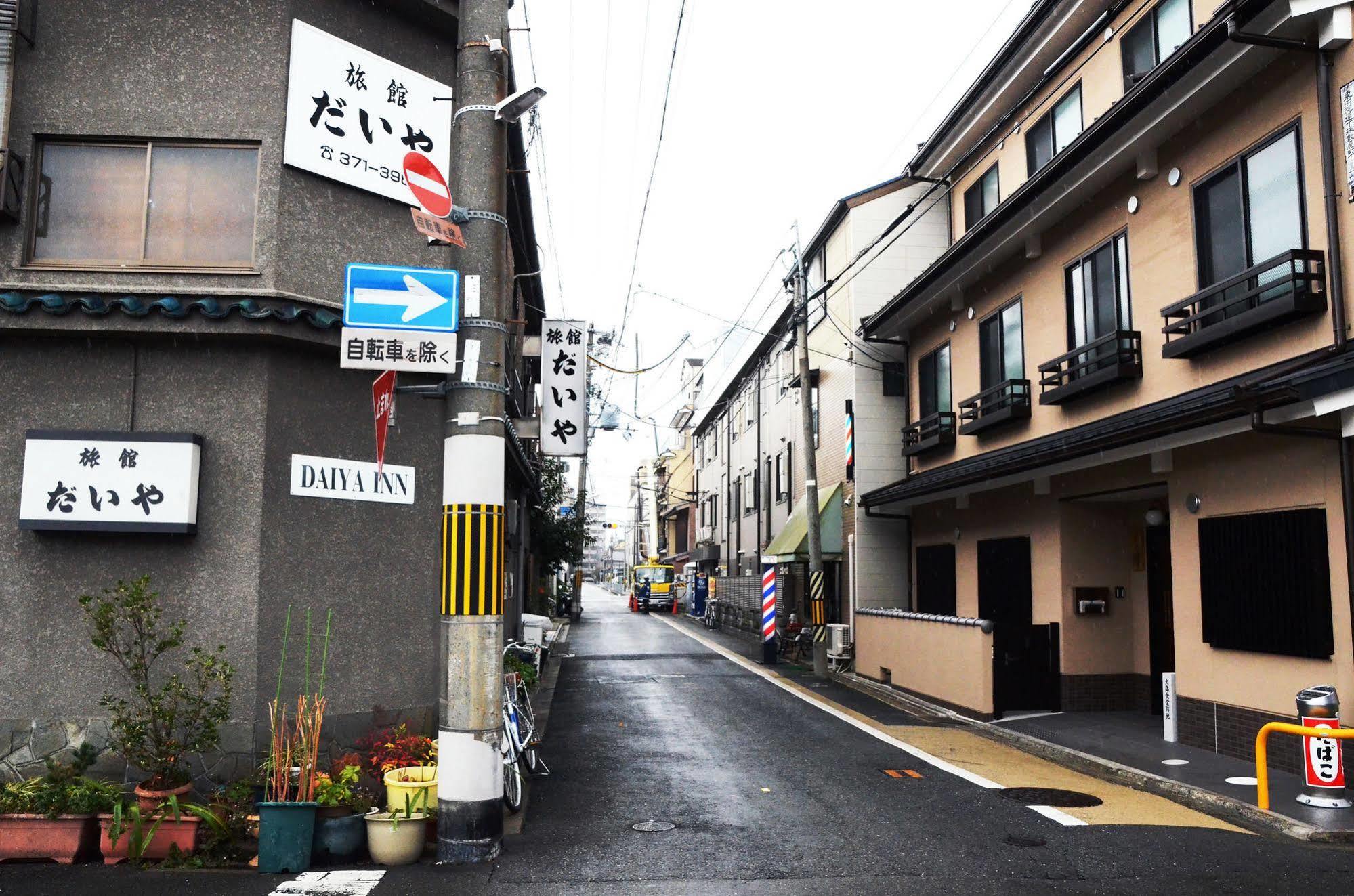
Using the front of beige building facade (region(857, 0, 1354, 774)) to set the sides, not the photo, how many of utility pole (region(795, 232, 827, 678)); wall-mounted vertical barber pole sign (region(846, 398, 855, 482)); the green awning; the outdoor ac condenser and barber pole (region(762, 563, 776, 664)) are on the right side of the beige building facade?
5

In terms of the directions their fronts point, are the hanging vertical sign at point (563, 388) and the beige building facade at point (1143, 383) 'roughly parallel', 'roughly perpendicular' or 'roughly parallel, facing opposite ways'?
roughly perpendicular

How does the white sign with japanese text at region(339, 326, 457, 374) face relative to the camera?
toward the camera

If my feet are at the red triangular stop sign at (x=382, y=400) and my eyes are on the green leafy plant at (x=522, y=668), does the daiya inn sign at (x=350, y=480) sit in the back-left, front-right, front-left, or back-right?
front-left

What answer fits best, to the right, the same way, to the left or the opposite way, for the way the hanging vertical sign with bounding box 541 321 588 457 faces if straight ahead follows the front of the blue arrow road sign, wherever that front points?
the same way

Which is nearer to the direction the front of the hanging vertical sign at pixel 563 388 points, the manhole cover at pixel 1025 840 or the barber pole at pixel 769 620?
the manhole cover

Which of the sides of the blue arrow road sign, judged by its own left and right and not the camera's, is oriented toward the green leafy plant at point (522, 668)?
back

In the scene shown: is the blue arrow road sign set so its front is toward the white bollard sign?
no

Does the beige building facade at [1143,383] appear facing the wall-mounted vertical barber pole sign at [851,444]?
no

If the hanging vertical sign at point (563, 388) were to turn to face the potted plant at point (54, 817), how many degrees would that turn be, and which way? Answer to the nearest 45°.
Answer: approximately 45° to its right

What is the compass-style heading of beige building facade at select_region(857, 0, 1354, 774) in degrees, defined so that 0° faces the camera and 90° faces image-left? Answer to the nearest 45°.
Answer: approximately 45°
